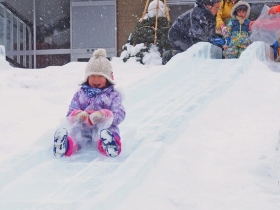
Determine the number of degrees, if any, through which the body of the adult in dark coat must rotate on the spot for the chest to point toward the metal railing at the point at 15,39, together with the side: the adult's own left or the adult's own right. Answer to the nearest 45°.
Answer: approximately 135° to the adult's own left

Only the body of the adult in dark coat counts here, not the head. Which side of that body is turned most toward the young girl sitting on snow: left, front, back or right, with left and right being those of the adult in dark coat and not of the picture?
right

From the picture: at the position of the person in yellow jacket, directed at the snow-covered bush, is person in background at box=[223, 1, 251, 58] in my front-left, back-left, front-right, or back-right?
back-left

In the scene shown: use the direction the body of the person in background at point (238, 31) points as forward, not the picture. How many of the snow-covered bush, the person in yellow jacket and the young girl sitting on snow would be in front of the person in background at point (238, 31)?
1

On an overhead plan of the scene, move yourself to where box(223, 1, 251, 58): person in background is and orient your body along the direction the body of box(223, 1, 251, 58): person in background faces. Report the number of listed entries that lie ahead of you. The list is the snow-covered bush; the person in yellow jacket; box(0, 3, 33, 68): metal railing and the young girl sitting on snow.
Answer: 1

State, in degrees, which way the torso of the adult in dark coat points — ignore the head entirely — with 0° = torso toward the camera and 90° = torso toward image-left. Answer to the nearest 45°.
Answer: approximately 270°

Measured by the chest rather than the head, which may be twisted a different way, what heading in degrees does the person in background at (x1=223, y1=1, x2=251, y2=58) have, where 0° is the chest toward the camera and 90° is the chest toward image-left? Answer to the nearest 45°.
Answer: approximately 0°
